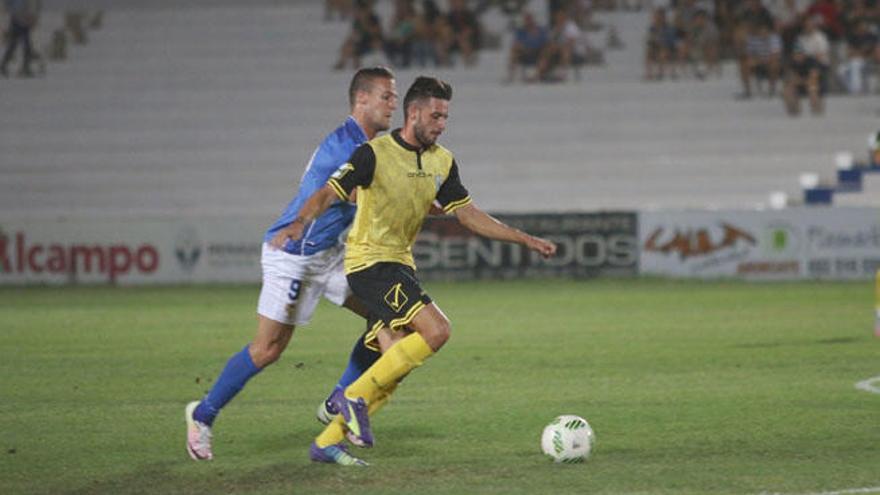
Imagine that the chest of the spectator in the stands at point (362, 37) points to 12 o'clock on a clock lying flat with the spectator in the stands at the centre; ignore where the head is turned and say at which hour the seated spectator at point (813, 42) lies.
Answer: The seated spectator is roughly at 8 o'clock from the spectator in the stands.

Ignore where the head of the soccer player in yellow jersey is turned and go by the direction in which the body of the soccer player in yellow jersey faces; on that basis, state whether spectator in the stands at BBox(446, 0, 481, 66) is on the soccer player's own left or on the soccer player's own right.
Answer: on the soccer player's own left

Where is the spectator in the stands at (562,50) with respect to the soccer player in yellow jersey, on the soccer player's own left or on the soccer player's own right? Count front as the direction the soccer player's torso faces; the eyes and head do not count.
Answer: on the soccer player's own left

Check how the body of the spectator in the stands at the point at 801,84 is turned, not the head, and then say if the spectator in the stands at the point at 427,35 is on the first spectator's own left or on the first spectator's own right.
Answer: on the first spectator's own right

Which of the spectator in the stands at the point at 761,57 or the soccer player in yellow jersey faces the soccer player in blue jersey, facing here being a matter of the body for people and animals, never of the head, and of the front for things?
the spectator in the stands

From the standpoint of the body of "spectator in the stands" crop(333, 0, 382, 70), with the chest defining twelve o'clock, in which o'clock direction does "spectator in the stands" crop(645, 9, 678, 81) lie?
"spectator in the stands" crop(645, 9, 678, 81) is roughly at 8 o'clock from "spectator in the stands" crop(333, 0, 382, 70).

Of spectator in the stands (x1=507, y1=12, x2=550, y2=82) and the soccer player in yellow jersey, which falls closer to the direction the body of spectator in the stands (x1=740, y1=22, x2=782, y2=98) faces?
the soccer player in yellow jersey

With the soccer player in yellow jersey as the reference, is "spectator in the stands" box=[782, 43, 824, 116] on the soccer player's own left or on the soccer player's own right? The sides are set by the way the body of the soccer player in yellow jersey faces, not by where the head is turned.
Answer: on the soccer player's own left

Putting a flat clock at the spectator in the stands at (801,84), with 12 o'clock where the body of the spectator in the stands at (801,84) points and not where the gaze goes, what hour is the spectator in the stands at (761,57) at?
the spectator in the stands at (761,57) is roughly at 3 o'clock from the spectator in the stands at (801,84).

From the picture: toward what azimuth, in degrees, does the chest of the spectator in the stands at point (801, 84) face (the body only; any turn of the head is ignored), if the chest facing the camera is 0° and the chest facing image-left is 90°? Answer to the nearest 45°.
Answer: approximately 0°

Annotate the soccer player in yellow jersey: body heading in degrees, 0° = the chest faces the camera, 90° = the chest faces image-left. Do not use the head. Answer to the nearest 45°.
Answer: approximately 315°

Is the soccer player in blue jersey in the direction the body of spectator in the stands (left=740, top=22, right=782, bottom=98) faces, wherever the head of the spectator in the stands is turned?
yes

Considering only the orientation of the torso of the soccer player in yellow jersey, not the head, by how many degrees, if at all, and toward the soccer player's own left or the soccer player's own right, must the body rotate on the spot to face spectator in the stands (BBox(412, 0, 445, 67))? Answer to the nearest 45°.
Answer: approximately 135° to the soccer player's own left

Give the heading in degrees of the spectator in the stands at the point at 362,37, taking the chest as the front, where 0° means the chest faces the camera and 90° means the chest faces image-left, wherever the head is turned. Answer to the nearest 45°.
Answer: approximately 45°

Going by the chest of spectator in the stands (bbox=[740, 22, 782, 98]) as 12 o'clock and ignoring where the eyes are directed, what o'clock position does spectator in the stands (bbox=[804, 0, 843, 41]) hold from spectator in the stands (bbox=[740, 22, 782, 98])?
spectator in the stands (bbox=[804, 0, 843, 41]) is roughly at 8 o'clock from spectator in the stands (bbox=[740, 22, 782, 98]).
